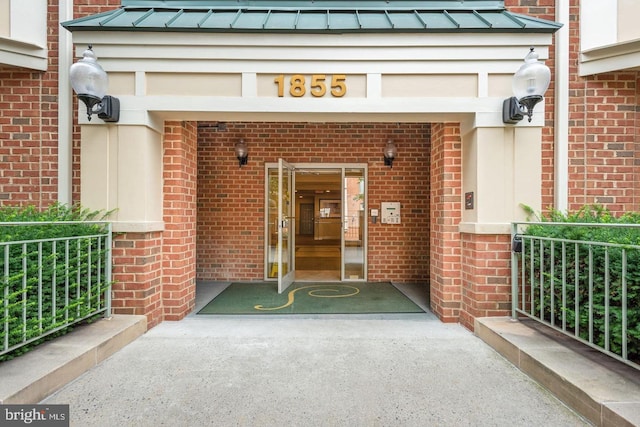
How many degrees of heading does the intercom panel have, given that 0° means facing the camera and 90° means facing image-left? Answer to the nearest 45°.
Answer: approximately 0°

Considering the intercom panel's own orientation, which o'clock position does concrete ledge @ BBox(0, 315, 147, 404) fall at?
The concrete ledge is roughly at 1 o'clock from the intercom panel.

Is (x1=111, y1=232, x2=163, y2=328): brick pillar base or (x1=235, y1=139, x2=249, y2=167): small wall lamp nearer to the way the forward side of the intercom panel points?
the brick pillar base

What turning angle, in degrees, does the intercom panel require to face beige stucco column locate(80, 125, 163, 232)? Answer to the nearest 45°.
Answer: approximately 45° to its right

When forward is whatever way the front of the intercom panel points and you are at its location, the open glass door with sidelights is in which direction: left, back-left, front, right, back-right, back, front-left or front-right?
right
